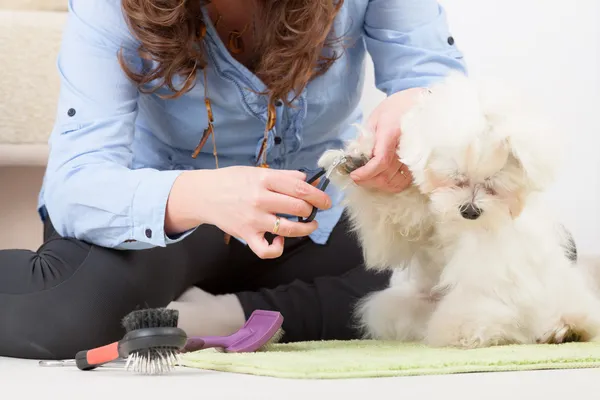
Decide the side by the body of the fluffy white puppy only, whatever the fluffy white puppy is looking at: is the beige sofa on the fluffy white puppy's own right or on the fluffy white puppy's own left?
on the fluffy white puppy's own right

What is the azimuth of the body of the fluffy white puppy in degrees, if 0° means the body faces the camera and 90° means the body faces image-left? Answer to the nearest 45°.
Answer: approximately 0°
